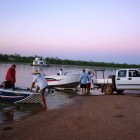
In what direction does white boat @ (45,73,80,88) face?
to the viewer's right

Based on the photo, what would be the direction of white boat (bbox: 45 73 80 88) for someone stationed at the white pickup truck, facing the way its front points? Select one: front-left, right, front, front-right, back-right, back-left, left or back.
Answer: back-left

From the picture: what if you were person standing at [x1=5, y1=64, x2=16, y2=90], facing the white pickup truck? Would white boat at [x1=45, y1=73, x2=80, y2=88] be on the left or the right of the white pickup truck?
left

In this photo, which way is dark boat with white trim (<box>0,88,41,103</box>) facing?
to the viewer's right

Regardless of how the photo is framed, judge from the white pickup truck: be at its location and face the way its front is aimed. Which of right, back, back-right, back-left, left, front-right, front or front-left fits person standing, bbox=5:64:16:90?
back-right

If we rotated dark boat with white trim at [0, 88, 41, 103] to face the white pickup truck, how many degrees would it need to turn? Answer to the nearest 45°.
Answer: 0° — it already faces it

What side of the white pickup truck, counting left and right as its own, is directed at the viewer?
right
